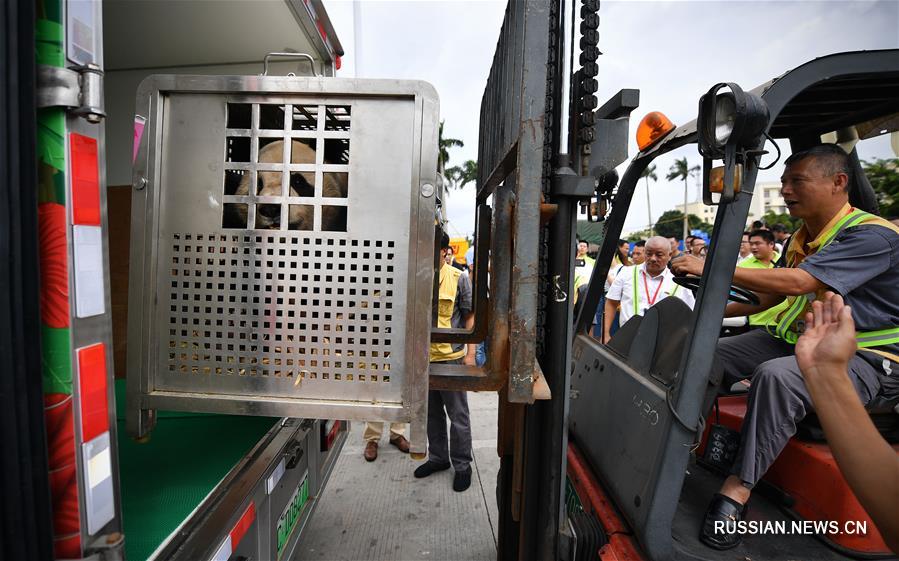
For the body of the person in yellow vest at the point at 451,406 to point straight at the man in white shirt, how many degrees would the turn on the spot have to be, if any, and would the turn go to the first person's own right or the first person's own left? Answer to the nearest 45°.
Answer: approximately 180°

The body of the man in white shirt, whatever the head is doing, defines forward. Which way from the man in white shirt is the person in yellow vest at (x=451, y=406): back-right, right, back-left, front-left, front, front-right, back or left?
front-right

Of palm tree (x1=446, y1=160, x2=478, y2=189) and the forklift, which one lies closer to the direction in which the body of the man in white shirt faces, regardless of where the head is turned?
the forklift

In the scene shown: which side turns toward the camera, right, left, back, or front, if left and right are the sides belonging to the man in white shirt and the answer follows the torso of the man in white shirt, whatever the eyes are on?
front

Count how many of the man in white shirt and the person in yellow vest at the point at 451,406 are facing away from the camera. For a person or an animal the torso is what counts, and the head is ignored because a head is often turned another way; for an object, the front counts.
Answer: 0

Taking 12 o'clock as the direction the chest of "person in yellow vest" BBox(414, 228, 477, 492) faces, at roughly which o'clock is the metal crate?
The metal crate is roughly at 11 o'clock from the person in yellow vest.

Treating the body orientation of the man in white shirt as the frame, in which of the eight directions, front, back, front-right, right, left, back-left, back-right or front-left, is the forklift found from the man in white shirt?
front

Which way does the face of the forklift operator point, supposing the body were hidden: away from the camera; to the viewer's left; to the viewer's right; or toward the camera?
to the viewer's left

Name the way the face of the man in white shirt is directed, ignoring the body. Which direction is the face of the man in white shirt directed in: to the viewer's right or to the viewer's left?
to the viewer's left

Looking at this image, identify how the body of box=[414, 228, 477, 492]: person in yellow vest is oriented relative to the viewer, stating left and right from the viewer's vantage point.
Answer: facing the viewer and to the left of the viewer

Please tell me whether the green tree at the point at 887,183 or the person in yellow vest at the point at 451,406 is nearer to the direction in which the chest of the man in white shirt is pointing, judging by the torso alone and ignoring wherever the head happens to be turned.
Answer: the person in yellow vest

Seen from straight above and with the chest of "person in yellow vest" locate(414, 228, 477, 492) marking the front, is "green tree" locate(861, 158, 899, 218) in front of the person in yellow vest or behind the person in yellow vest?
behind

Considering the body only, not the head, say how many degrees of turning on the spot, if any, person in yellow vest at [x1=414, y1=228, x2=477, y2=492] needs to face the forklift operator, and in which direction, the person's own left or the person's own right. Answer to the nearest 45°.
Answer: approximately 90° to the person's own left

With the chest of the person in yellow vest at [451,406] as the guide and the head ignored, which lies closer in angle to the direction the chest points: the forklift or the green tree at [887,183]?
the forklift

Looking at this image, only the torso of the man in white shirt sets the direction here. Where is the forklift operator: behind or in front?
in front

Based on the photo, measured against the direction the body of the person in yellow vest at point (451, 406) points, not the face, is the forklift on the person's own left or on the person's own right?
on the person's own left

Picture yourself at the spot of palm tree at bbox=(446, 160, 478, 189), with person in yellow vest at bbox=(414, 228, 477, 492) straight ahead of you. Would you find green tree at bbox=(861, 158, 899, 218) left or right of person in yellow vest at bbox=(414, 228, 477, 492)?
left

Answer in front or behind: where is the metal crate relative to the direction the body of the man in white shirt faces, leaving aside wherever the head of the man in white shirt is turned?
in front
